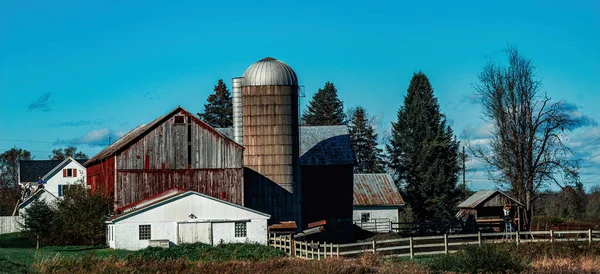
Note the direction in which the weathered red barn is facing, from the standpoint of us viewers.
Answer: facing the viewer

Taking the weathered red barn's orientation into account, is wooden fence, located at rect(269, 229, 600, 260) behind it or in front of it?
in front

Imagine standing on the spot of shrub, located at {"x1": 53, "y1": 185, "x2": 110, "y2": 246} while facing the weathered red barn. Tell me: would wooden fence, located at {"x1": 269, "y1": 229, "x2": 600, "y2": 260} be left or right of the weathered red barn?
right

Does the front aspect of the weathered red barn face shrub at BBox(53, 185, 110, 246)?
no

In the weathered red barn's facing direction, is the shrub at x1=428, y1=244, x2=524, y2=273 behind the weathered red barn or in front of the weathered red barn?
in front

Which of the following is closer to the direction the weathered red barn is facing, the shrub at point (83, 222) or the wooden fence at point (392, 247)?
the wooden fence

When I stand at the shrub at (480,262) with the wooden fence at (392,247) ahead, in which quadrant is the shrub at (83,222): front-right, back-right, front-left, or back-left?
front-left
